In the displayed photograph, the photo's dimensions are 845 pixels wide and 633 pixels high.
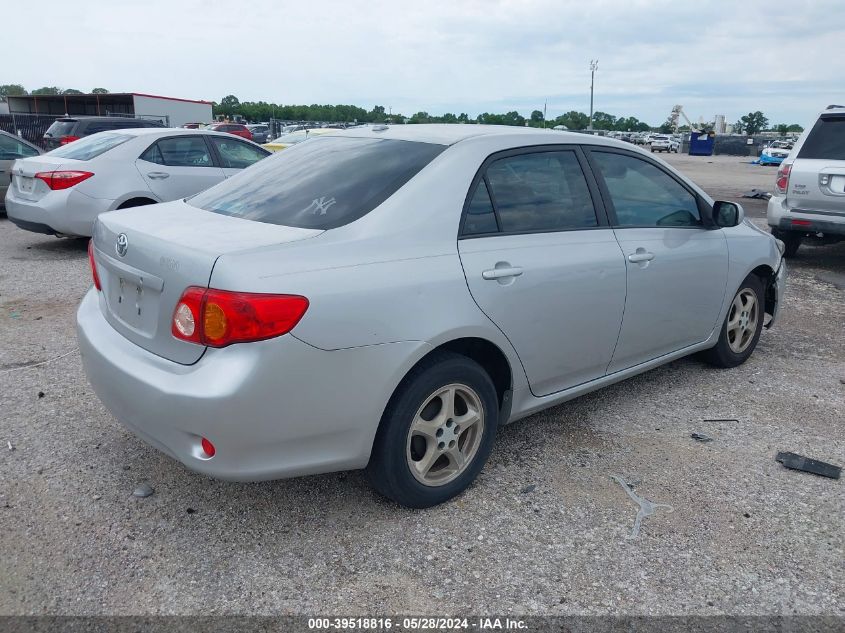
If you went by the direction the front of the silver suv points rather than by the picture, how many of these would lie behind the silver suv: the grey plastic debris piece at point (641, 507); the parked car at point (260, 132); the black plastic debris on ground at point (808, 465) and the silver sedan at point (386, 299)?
3

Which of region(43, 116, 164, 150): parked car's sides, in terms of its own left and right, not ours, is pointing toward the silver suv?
right

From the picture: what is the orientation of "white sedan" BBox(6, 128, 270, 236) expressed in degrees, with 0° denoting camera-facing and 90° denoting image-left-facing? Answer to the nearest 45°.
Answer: approximately 225°

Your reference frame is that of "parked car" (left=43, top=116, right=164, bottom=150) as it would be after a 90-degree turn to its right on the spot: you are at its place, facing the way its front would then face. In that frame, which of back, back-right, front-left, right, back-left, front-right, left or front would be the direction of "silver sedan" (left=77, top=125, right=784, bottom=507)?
front-right

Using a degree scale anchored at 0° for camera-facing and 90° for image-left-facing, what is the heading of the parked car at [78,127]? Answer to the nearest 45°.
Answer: approximately 225°

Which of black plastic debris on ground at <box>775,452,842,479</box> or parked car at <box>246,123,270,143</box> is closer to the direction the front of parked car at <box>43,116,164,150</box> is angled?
the parked car

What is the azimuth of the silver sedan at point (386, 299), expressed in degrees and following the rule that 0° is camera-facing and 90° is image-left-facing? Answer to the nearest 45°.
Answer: approximately 225°

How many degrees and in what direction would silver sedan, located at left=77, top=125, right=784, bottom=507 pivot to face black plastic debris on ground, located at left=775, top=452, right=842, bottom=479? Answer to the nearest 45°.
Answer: approximately 45° to its right

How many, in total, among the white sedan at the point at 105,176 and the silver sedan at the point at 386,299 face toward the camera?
0

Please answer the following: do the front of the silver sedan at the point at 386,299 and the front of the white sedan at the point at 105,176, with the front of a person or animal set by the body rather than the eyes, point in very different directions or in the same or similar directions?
same or similar directions

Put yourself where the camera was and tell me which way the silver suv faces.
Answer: facing away from the viewer

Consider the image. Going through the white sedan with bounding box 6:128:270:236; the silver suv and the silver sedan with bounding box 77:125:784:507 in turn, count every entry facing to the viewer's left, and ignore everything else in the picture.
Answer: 0

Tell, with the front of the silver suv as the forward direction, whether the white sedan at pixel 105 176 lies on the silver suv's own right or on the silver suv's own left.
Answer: on the silver suv's own left

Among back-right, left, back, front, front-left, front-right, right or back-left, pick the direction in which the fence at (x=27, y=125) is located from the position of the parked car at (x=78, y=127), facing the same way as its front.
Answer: front-left

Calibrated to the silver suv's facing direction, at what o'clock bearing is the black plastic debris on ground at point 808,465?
The black plastic debris on ground is roughly at 6 o'clock from the silver suv.
